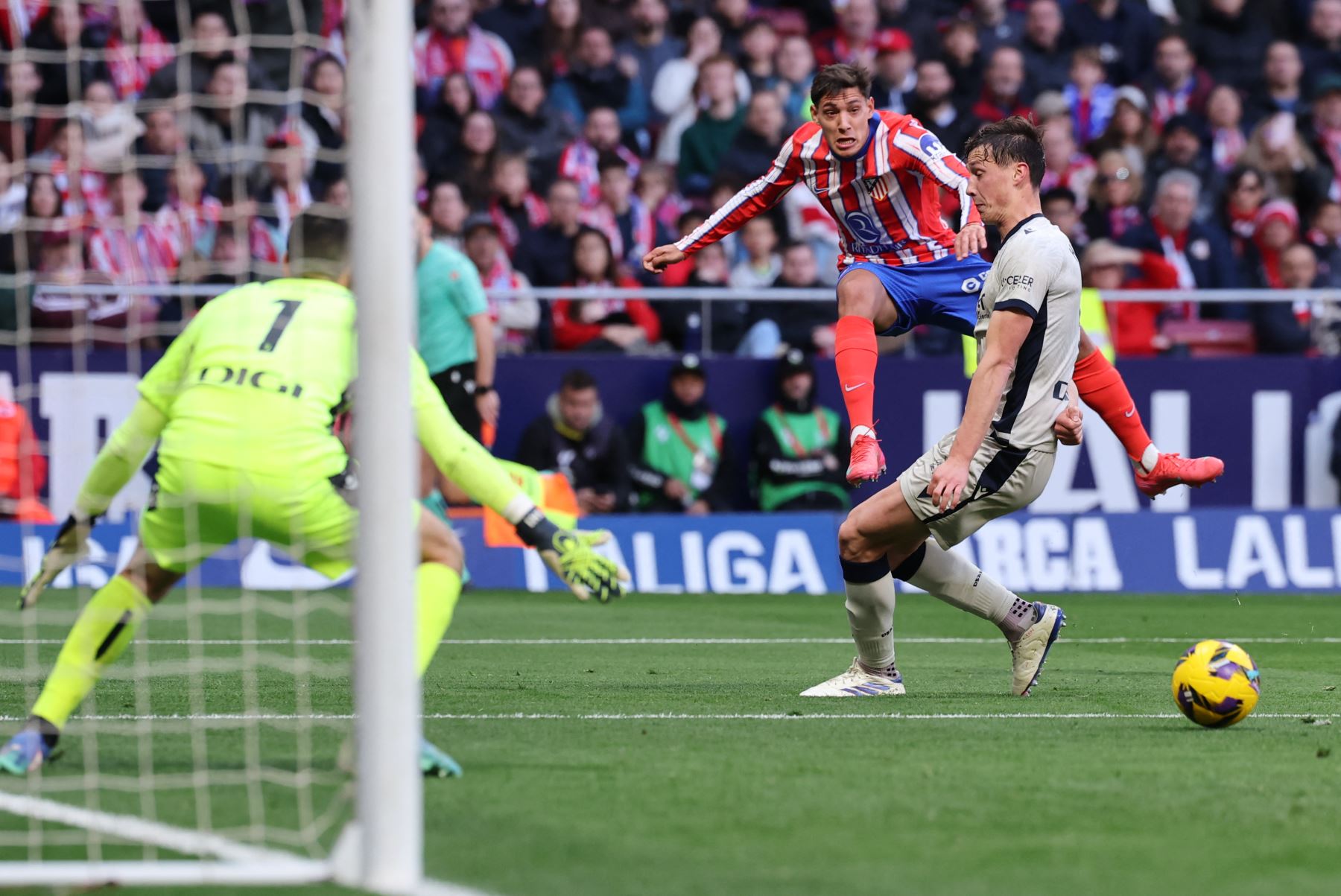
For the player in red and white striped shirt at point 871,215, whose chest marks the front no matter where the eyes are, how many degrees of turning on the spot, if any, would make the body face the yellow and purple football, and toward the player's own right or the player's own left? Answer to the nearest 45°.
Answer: approximately 90° to the player's own left

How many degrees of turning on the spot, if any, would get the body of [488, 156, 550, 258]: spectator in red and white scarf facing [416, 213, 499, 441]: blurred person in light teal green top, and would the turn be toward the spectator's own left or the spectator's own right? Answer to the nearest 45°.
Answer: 0° — they already face them

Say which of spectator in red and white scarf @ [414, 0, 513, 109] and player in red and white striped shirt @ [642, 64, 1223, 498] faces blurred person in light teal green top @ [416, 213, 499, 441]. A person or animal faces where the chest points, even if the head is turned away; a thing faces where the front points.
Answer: the spectator in red and white scarf

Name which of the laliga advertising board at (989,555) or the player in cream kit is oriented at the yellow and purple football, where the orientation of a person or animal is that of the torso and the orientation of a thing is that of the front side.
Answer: the laliga advertising board

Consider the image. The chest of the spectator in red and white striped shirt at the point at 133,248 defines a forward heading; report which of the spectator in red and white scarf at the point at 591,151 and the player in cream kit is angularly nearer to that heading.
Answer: the player in cream kit

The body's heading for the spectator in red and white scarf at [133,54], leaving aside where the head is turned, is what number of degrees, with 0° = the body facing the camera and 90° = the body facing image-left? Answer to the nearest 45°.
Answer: approximately 0°

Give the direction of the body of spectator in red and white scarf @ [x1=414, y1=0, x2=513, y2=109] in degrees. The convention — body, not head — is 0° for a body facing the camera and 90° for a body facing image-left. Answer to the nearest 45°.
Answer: approximately 0°

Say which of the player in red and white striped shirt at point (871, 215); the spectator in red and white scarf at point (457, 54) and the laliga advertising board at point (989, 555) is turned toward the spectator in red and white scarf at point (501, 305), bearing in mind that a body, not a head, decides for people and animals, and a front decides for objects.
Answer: the spectator in red and white scarf at point (457, 54)

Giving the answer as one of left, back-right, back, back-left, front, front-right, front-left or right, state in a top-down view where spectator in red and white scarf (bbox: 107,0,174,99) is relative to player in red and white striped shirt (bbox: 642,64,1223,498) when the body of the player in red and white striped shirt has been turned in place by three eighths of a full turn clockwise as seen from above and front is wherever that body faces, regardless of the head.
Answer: front-left

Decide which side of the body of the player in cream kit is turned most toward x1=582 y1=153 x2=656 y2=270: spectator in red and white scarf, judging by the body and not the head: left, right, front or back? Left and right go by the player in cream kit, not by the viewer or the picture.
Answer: right
